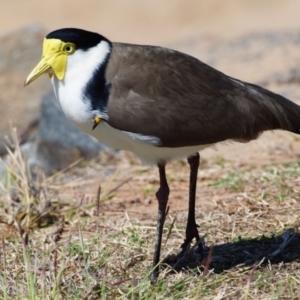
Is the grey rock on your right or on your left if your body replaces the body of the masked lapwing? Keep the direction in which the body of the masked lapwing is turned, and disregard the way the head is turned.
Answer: on your right

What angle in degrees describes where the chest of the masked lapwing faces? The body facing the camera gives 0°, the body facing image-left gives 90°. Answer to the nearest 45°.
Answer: approximately 90°
